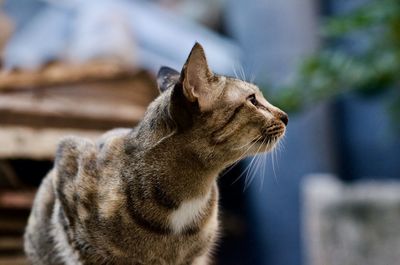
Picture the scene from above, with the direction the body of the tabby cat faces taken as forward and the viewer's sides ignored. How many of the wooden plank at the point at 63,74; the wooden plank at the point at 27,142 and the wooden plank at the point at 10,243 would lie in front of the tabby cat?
0

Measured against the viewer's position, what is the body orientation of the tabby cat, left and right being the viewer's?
facing the viewer and to the right of the viewer

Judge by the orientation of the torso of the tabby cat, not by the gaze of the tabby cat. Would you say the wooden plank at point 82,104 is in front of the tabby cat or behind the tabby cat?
behind

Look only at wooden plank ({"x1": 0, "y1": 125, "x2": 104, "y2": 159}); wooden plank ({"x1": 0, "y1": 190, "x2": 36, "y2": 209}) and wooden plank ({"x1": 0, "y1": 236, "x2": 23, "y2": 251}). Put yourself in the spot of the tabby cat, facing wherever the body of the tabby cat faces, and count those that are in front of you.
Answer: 0

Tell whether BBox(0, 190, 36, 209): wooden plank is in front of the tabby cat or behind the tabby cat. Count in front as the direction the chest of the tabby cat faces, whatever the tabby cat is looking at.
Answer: behind

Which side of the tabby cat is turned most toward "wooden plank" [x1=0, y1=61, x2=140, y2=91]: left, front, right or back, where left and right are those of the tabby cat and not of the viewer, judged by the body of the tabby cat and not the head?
back

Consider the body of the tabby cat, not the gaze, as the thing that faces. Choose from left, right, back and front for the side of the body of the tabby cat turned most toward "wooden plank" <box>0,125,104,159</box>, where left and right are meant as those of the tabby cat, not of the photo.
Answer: back

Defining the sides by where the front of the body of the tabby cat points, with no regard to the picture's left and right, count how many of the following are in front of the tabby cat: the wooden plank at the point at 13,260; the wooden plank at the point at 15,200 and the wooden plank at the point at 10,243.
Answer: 0

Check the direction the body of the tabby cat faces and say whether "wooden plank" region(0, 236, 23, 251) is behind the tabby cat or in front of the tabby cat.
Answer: behind

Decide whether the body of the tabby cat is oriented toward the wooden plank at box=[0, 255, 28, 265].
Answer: no
